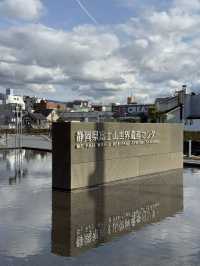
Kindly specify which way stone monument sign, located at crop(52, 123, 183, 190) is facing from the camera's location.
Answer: facing the viewer and to the right of the viewer
